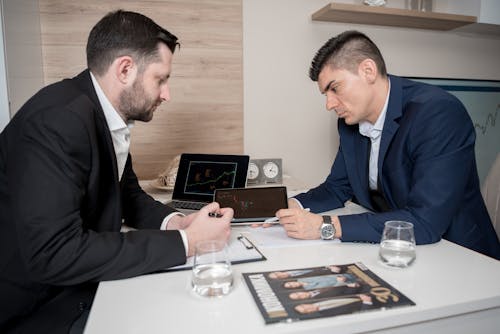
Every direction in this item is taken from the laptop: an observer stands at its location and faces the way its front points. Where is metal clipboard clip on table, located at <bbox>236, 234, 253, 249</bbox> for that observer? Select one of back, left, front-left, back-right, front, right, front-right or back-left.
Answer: front-left

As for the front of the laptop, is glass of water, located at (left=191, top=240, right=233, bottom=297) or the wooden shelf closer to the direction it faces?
the glass of water

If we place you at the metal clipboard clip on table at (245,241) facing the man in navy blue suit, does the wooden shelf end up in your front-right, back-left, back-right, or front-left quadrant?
front-left

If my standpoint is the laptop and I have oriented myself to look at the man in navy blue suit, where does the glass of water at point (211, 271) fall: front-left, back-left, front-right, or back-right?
front-right

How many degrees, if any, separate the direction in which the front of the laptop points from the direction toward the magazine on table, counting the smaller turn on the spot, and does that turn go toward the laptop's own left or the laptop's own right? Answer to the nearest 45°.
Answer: approximately 45° to the laptop's own left

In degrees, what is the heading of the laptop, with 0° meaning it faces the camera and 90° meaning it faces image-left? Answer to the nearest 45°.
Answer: approximately 45°

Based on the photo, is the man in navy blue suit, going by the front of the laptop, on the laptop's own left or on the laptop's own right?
on the laptop's own left
